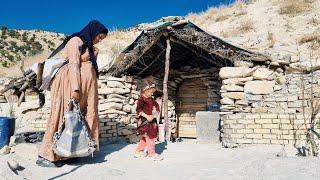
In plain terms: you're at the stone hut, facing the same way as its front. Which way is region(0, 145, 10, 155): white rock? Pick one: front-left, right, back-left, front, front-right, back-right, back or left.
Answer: front-right

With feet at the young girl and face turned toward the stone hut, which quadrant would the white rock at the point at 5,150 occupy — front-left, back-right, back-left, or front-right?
back-left

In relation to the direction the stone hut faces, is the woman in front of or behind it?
in front

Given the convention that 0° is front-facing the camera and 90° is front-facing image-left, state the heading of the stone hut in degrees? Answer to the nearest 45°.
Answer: approximately 0°

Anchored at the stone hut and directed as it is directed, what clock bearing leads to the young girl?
The young girl is roughly at 1 o'clock from the stone hut.
